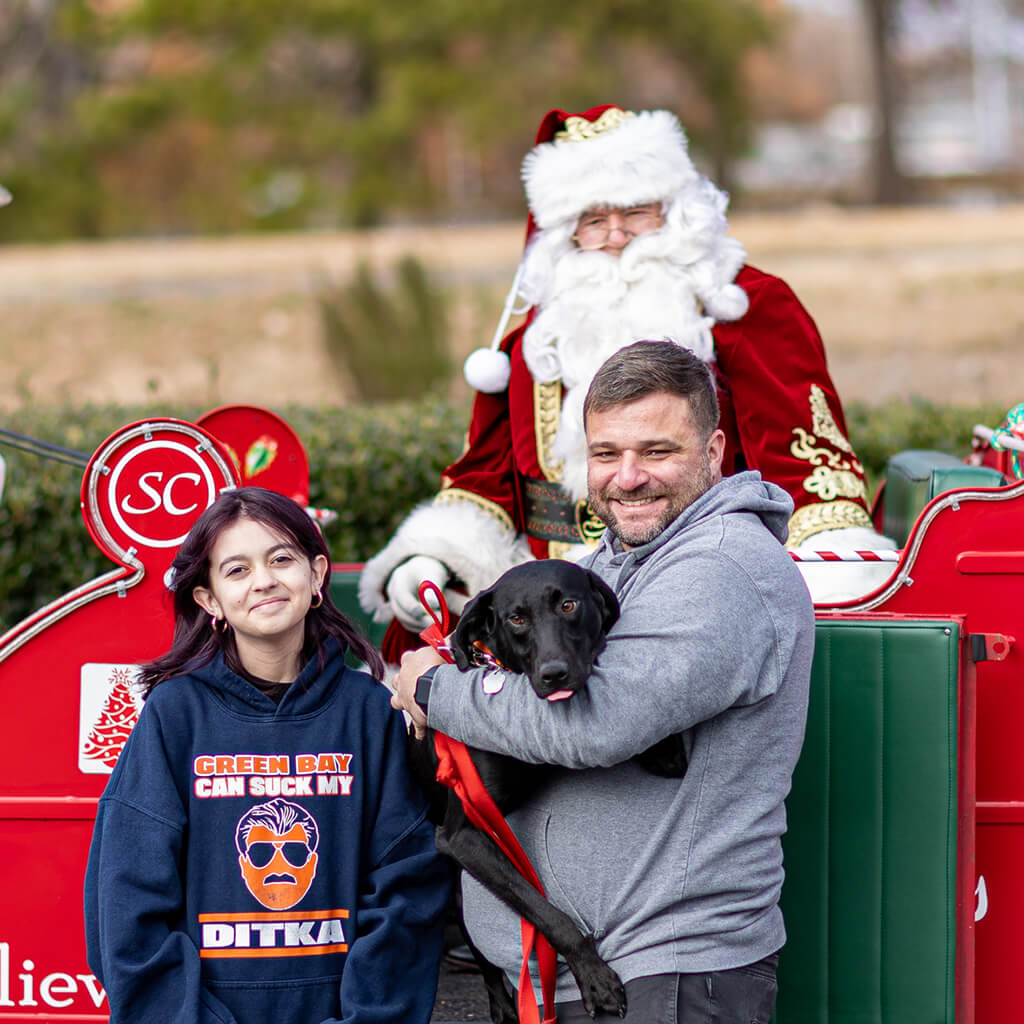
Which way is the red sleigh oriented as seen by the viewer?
to the viewer's left

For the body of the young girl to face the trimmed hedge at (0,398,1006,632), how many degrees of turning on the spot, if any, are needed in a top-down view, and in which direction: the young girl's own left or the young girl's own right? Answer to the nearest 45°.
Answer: approximately 180°

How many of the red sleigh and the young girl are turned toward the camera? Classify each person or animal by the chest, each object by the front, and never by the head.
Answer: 1

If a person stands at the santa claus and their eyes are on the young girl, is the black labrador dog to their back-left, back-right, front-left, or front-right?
front-left

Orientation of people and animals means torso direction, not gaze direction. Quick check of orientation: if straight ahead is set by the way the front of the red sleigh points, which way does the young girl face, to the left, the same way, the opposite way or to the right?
to the left

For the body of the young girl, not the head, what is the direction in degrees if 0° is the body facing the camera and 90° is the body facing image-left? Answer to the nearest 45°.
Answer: approximately 0°

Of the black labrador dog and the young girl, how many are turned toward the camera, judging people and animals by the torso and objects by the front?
2

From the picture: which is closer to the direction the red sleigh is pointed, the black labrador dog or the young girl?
the young girl

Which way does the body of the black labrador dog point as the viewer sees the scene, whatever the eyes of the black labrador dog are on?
toward the camera

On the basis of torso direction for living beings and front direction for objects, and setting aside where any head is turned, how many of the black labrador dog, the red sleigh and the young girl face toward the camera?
2

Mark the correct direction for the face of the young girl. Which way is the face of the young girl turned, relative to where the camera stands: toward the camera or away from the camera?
toward the camera

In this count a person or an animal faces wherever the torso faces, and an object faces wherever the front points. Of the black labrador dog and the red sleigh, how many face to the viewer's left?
1
